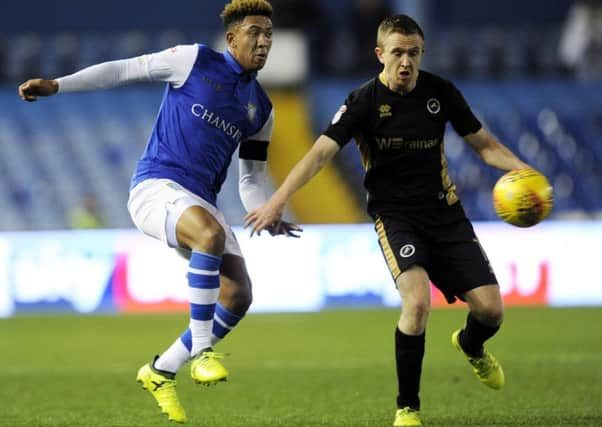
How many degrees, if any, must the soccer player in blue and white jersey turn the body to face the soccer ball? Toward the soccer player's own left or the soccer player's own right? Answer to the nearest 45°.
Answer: approximately 45° to the soccer player's own left

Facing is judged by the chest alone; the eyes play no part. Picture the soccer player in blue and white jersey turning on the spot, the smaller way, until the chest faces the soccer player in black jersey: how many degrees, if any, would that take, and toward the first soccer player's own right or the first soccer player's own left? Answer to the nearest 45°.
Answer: approximately 45° to the first soccer player's own left

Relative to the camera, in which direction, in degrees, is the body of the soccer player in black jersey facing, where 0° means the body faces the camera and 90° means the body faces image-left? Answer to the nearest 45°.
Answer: approximately 0°

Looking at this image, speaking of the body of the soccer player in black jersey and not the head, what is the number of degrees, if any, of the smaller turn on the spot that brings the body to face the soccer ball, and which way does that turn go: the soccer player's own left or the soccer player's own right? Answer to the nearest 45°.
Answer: approximately 90° to the soccer player's own left

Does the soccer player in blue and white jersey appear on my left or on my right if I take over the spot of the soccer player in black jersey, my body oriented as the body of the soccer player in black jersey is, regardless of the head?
on my right

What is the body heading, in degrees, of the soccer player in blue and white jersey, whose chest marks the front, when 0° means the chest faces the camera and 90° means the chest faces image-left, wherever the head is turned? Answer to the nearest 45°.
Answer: approximately 315°
